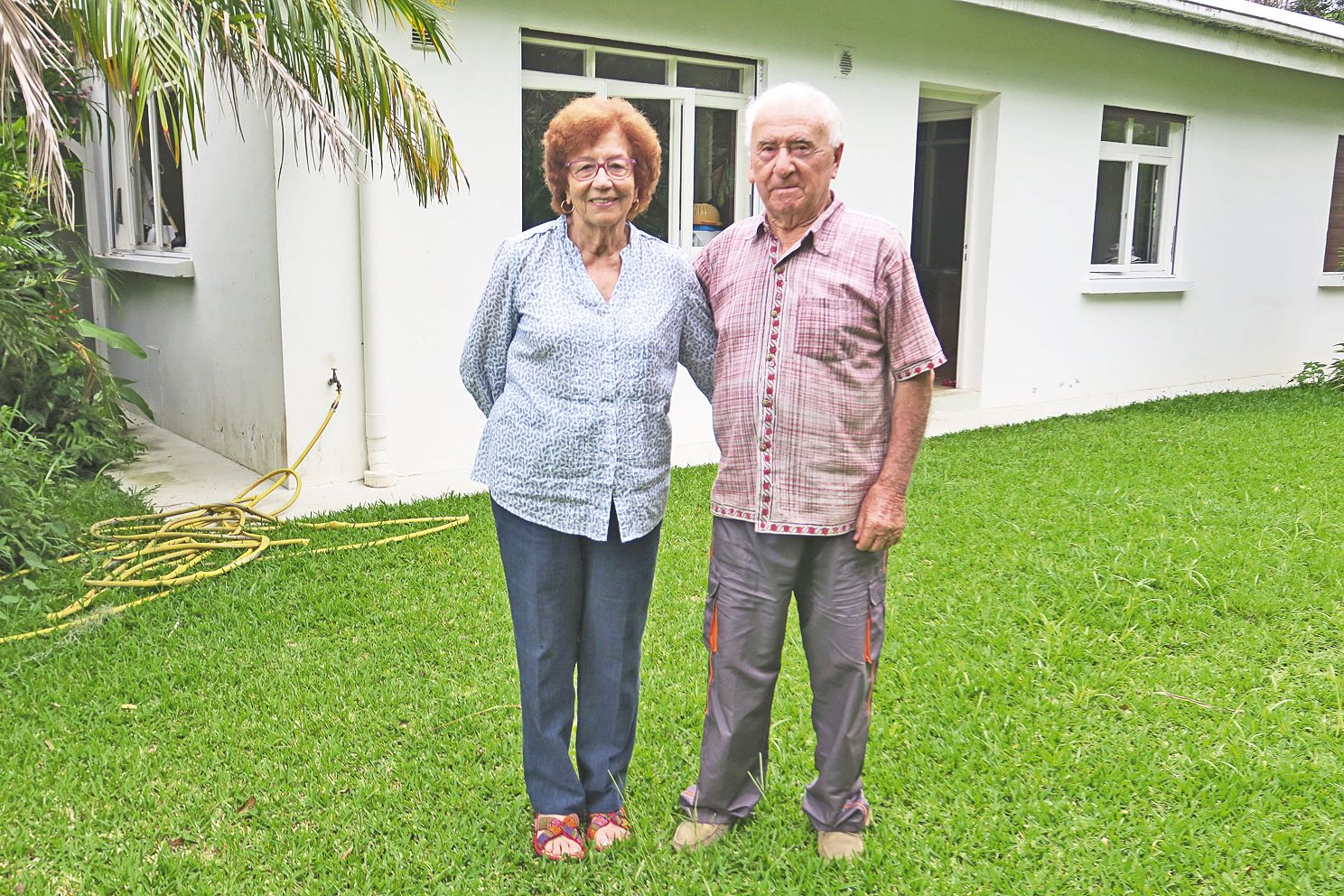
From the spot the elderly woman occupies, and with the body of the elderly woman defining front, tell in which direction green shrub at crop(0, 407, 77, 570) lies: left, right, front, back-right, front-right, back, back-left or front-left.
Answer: back-right

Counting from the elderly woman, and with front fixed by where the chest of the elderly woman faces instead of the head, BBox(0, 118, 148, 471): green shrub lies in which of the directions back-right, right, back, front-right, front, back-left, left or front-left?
back-right

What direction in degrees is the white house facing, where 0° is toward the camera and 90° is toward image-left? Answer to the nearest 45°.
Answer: approximately 315°

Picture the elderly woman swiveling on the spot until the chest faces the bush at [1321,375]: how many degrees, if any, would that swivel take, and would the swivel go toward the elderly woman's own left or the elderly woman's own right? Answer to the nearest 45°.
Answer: approximately 135° to the elderly woman's own left

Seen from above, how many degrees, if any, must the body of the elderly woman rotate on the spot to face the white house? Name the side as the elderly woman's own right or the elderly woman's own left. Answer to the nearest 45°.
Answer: approximately 180°

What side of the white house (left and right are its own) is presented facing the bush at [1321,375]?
left

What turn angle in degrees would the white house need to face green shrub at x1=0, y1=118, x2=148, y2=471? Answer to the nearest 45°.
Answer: approximately 90° to its right

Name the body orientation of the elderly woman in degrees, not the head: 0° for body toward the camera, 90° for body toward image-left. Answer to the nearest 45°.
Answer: approximately 0°

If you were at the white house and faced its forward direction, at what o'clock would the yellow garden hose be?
The yellow garden hose is roughly at 3 o'clock from the white house.

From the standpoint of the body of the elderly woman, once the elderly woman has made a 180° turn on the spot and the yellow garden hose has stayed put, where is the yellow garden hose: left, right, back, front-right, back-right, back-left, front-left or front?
front-left
